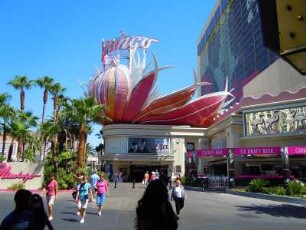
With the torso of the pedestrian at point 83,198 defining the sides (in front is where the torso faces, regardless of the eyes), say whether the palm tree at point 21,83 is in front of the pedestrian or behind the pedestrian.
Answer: behind

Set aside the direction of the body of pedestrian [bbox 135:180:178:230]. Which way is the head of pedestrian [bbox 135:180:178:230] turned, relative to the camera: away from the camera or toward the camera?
away from the camera

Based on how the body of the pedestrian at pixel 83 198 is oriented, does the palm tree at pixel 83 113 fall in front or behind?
behind

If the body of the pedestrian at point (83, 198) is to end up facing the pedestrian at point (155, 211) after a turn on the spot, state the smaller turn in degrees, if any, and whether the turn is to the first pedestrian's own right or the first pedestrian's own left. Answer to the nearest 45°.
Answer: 0° — they already face them

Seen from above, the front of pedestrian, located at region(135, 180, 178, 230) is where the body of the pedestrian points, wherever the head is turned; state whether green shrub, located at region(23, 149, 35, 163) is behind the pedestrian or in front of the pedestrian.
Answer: in front

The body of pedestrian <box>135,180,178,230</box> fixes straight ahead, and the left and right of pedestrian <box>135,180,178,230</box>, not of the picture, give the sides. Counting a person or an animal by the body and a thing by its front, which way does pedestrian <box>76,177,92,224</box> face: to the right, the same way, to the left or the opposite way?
the opposite way

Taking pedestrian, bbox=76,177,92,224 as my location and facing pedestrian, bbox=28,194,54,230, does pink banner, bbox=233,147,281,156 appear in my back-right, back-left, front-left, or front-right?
back-left

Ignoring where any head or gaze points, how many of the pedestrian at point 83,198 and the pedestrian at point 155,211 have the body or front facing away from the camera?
1

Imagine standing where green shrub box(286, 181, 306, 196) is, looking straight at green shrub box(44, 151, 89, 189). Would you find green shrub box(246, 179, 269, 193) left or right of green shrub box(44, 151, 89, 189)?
right

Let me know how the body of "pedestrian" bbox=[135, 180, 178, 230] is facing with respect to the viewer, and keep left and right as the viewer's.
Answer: facing away from the viewer

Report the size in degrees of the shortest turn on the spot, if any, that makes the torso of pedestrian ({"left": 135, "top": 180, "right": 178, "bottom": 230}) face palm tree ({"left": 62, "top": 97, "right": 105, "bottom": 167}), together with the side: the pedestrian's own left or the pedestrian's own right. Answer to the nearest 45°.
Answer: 0° — they already face it

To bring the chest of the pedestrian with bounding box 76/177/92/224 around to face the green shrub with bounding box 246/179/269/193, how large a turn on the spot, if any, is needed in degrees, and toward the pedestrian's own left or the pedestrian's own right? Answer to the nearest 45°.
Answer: approximately 135° to the pedestrian's own left
